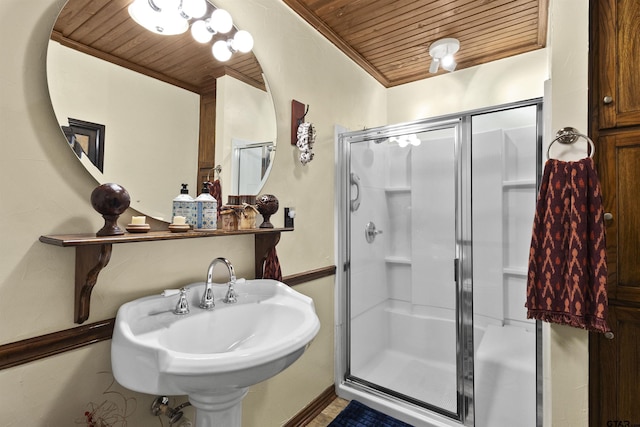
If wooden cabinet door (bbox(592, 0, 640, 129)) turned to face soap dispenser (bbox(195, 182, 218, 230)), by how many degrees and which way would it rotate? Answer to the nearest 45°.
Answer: approximately 45° to its right

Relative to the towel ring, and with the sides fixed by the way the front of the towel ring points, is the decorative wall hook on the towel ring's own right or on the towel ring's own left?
on the towel ring's own right

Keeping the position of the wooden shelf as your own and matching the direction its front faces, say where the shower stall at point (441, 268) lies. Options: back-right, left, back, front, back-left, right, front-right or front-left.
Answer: front-left

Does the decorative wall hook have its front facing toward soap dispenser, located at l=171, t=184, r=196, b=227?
no

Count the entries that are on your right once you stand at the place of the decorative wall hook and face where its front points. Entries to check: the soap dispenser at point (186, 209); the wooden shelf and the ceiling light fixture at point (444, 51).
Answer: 2

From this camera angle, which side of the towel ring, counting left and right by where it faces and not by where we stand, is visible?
front

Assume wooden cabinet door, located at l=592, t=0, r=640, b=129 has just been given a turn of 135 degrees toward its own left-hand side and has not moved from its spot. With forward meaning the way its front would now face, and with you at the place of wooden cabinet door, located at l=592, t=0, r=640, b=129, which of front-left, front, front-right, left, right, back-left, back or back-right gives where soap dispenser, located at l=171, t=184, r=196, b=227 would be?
back

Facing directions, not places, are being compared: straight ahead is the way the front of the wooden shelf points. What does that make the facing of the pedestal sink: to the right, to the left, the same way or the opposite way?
the same way

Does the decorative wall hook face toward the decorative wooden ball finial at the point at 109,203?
no

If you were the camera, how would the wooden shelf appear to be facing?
facing the viewer and to the right of the viewer

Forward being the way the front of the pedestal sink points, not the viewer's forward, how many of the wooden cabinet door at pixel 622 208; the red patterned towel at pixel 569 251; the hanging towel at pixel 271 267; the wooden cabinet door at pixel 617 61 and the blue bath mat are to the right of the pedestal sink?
0

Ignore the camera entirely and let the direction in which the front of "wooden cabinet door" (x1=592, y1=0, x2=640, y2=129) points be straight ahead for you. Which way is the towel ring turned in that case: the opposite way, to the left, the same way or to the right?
the same way

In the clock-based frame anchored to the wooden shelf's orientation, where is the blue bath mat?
The blue bath mat is roughly at 10 o'clock from the wooden shelf.

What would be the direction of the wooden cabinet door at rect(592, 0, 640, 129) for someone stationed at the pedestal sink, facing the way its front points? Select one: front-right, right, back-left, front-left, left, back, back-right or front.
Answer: front-left
